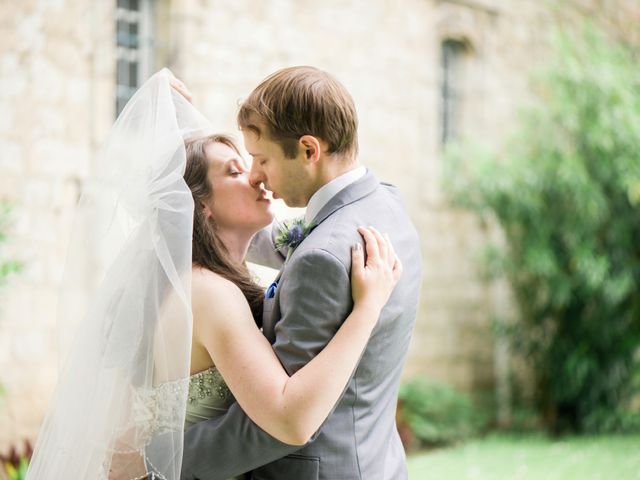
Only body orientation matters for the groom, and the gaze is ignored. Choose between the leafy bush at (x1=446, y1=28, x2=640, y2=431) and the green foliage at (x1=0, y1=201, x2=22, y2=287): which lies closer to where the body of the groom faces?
the green foliage

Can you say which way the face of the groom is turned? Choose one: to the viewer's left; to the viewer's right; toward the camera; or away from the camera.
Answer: to the viewer's left

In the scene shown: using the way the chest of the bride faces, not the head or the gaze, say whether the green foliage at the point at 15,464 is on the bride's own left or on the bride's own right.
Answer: on the bride's own left

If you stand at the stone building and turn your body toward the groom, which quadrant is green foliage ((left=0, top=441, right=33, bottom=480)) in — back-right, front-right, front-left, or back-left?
front-right

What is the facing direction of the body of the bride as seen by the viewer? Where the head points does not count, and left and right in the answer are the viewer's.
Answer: facing to the right of the viewer

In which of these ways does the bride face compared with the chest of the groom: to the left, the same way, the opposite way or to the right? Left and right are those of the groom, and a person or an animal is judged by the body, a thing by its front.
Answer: the opposite way

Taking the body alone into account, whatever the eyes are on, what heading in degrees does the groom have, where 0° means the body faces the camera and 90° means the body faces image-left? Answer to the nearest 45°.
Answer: approximately 90°

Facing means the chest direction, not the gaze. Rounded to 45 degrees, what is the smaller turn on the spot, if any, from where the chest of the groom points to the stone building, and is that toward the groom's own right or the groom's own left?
approximately 90° to the groom's own right

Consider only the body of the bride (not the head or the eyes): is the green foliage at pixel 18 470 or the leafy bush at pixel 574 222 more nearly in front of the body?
the leafy bush
